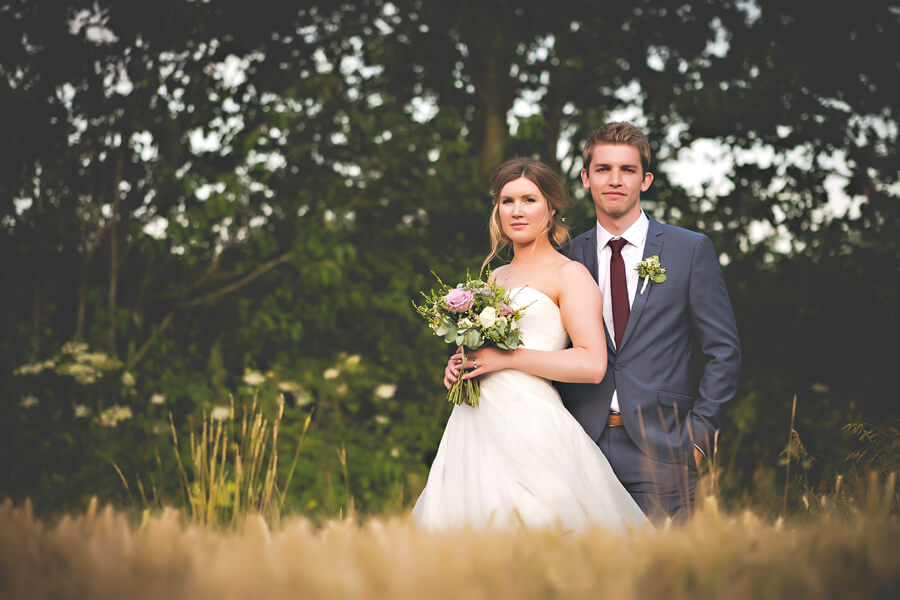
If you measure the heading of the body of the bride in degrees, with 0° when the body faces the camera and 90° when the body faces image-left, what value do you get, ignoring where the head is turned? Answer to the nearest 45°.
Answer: approximately 45°

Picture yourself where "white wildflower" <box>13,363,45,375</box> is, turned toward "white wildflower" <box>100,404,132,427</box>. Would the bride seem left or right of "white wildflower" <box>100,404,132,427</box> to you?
right

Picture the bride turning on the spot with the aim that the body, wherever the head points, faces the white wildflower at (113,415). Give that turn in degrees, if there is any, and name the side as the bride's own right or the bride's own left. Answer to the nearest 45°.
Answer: approximately 90° to the bride's own right

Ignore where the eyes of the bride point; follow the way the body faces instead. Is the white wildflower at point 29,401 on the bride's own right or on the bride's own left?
on the bride's own right

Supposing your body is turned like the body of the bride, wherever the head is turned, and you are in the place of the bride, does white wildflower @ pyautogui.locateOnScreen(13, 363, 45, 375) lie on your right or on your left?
on your right

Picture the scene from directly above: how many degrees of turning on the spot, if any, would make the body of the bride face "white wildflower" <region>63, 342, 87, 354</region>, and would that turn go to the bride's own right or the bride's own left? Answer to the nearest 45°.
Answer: approximately 90° to the bride's own right

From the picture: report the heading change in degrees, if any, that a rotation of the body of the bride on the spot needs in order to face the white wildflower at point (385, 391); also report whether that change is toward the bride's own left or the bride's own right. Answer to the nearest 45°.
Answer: approximately 135° to the bride's own right

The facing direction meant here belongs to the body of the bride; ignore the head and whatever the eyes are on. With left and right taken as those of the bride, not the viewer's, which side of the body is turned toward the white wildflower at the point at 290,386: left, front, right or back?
right
